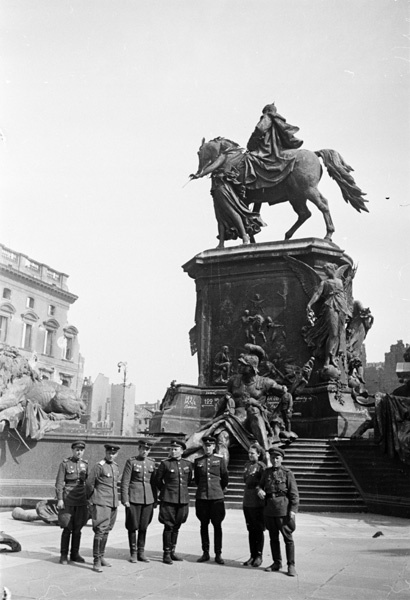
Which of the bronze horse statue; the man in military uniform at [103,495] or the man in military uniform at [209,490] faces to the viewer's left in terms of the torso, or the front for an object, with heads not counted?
the bronze horse statue

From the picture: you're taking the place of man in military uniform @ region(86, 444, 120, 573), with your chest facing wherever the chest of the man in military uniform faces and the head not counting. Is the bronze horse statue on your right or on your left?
on your left

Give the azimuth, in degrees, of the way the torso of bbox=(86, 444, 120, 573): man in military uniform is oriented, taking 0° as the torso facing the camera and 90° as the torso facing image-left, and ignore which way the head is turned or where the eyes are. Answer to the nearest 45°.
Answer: approximately 315°

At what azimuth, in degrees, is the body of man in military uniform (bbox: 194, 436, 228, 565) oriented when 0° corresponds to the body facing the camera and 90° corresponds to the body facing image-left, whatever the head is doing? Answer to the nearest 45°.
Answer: approximately 0°

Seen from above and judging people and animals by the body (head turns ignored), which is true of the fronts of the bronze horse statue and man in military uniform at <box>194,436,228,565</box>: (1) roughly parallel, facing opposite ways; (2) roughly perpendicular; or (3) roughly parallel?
roughly perpendicular

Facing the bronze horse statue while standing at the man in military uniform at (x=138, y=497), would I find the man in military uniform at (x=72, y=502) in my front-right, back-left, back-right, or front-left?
back-left

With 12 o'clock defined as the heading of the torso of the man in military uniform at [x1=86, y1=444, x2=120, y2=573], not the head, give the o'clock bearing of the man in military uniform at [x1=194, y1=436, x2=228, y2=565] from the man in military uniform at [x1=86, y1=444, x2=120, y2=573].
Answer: the man in military uniform at [x1=194, y1=436, x2=228, y2=565] is roughly at 10 o'clock from the man in military uniform at [x1=86, y1=444, x2=120, y2=573].

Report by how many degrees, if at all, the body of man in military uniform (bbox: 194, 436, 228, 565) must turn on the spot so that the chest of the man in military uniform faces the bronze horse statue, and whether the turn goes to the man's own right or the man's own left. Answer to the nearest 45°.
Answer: approximately 180°

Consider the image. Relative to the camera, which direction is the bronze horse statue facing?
to the viewer's left

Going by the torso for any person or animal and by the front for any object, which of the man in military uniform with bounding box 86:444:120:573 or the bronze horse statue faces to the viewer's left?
the bronze horse statue

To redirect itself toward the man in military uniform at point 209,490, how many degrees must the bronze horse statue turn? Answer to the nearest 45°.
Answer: approximately 90° to its left

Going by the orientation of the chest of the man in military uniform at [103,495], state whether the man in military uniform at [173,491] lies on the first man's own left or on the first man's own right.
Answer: on the first man's own left
